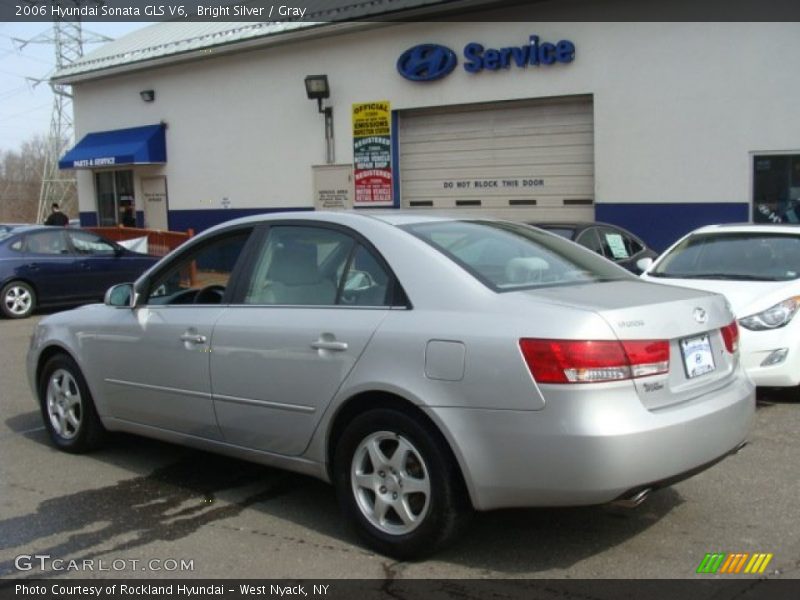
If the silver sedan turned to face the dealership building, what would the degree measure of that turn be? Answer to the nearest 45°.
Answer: approximately 45° to its right

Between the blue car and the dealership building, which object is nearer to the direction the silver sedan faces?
the blue car

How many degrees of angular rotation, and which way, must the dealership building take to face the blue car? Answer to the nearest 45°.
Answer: approximately 90° to its right

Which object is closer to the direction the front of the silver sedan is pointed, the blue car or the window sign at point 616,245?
the blue car

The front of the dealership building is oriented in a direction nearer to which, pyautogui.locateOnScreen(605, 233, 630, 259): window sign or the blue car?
the window sign

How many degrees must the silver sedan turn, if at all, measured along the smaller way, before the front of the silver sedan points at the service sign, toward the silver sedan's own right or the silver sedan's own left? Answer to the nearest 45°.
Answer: approximately 45° to the silver sedan's own right

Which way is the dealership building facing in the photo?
toward the camera

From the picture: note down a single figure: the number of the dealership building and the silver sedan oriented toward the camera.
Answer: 1

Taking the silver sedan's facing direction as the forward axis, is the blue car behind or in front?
in front

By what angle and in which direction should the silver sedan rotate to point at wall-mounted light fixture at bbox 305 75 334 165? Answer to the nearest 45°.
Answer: approximately 45° to its right

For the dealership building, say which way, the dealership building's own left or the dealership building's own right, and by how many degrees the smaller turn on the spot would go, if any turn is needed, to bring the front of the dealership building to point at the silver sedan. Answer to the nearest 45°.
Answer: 0° — it already faces it

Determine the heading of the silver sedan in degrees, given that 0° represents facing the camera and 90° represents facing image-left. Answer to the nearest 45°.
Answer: approximately 135°

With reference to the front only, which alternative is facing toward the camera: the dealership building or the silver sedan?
the dealership building
